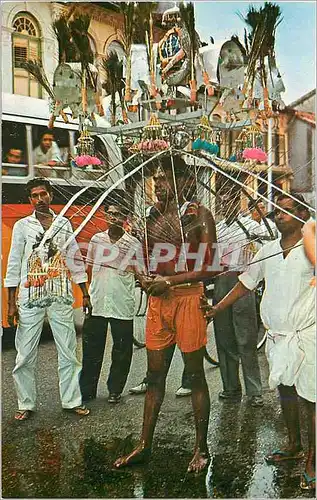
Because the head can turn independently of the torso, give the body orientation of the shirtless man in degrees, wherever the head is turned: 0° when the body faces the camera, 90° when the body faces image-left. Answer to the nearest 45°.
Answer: approximately 45°

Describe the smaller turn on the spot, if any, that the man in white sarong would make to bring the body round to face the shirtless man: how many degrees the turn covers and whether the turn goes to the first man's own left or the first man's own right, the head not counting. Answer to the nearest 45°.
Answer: approximately 45° to the first man's own right

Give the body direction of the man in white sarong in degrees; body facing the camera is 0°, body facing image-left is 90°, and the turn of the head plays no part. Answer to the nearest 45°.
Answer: approximately 45°

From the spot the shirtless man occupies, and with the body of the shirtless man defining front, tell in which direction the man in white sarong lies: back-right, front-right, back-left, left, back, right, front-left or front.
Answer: back-left
